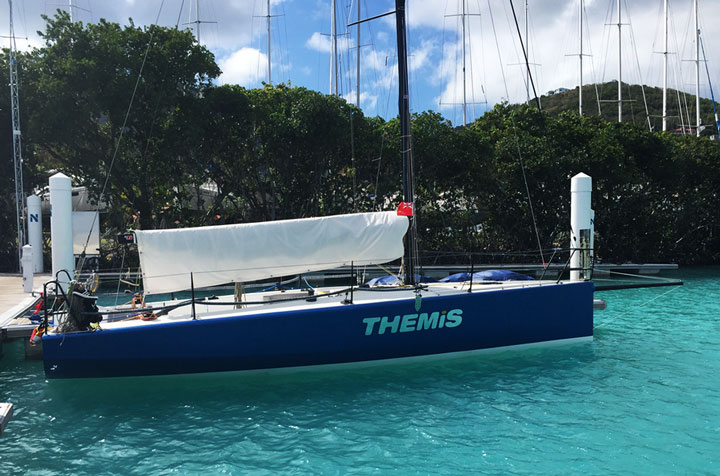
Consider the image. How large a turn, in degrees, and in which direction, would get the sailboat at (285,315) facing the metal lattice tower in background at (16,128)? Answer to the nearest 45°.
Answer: approximately 135° to its left

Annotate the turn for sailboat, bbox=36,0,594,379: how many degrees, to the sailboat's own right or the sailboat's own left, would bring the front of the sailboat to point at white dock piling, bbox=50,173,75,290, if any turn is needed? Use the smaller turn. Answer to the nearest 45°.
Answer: approximately 135° to the sailboat's own left

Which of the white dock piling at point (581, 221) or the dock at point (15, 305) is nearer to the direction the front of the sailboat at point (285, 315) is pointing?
the white dock piling

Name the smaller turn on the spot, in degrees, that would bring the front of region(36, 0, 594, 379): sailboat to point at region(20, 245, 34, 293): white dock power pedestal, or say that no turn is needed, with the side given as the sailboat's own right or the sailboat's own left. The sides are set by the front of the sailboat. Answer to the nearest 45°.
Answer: approximately 135° to the sailboat's own left

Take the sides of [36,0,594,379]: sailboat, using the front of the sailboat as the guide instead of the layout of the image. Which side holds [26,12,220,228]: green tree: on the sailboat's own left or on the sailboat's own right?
on the sailboat's own left

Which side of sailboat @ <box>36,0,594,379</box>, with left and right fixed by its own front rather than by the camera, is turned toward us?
right

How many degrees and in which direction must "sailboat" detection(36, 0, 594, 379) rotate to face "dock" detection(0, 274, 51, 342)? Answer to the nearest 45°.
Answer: approximately 135° to its left
